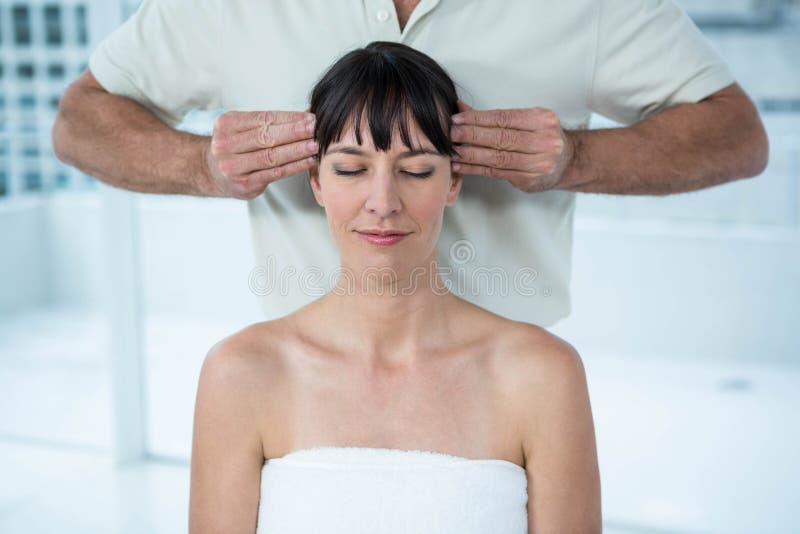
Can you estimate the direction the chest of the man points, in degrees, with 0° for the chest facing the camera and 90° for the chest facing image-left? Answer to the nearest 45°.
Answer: approximately 0°

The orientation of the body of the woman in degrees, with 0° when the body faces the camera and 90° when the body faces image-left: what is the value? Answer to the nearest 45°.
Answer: approximately 0°

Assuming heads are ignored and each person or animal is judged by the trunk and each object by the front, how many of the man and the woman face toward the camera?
2
